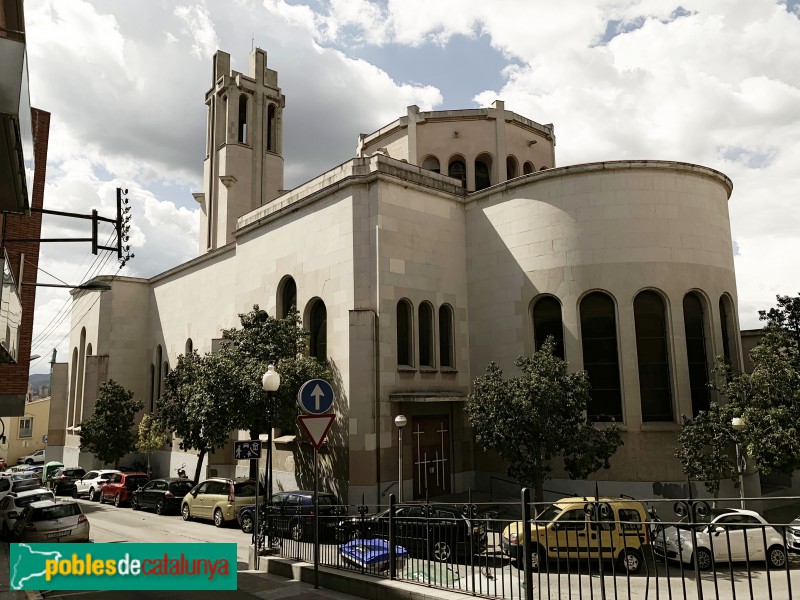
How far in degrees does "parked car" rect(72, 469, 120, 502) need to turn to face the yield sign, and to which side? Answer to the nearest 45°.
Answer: approximately 135° to its left

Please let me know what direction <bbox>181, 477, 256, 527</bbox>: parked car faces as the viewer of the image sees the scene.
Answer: facing away from the viewer and to the left of the viewer

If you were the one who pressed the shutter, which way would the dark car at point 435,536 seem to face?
facing away from the viewer and to the left of the viewer

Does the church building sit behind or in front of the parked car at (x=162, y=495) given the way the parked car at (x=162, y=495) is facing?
behind

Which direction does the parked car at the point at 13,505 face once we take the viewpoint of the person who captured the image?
facing away from the viewer and to the left of the viewer
